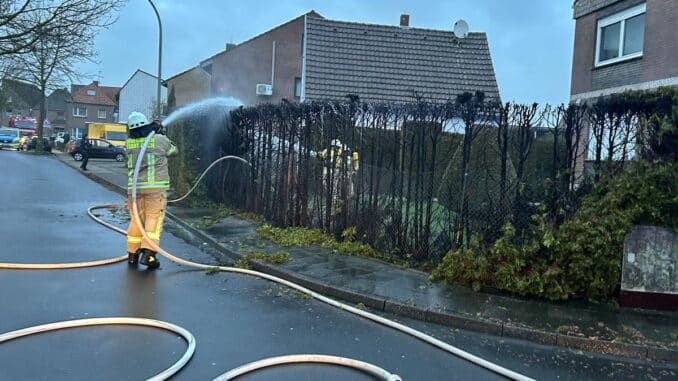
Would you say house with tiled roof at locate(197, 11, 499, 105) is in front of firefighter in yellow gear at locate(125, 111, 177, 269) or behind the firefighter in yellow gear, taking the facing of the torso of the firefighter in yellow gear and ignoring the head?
in front

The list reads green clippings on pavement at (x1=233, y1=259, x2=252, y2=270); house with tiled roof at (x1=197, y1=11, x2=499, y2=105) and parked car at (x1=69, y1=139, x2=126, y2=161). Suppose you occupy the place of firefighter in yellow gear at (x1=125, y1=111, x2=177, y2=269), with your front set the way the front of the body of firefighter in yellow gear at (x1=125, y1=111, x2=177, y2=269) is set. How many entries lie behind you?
0

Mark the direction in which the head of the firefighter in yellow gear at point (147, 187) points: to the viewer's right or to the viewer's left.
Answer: to the viewer's right

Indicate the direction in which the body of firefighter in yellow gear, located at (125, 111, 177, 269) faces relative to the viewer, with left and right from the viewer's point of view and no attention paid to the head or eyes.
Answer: facing away from the viewer and to the right of the viewer

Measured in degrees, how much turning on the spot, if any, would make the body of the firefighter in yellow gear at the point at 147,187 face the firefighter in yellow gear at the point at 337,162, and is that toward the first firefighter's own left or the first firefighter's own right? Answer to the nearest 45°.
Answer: approximately 45° to the first firefighter's own right

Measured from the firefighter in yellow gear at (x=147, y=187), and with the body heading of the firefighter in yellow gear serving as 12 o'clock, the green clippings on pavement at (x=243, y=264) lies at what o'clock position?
The green clippings on pavement is roughly at 2 o'clock from the firefighter in yellow gear.

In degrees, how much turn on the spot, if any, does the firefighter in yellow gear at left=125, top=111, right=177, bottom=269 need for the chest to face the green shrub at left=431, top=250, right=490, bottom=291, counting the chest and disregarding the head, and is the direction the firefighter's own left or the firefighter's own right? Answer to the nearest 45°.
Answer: approximately 90° to the firefighter's own right

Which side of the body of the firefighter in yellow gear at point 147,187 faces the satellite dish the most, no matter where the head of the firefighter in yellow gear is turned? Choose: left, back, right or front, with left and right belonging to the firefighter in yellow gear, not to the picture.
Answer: front

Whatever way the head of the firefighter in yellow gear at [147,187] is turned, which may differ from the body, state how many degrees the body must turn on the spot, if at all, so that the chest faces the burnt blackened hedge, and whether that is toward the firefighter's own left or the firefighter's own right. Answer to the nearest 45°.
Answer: approximately 45° to the firefighter's own right

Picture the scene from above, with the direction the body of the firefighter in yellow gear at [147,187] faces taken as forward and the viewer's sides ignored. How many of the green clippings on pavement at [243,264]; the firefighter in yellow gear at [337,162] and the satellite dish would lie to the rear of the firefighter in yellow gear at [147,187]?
0

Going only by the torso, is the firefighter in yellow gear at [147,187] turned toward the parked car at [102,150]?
no

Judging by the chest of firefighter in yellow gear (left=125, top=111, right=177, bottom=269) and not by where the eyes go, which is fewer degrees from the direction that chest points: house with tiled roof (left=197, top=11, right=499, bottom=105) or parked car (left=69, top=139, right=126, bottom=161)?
the house with tiled roof

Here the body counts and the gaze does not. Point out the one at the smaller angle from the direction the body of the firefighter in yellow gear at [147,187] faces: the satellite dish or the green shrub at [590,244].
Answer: the satellite dish
